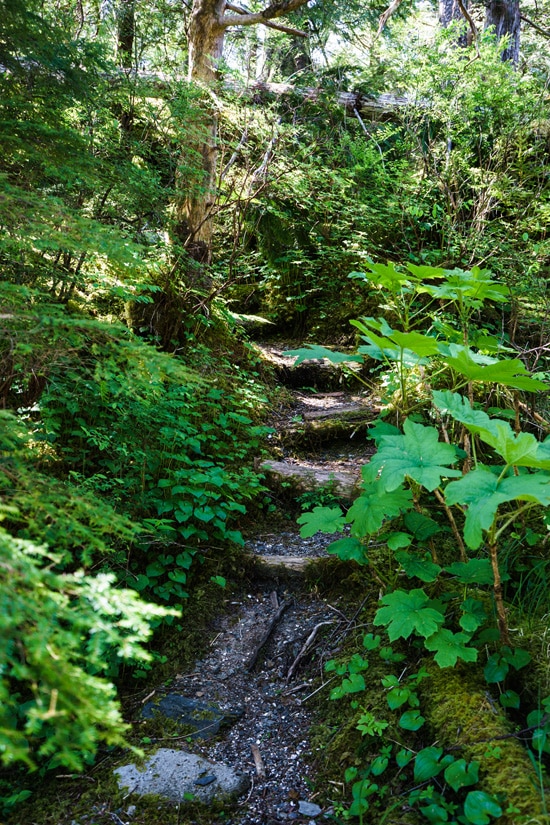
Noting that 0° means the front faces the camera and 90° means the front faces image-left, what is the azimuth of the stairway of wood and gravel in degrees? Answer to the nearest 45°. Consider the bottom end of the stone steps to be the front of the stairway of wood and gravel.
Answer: approximately 0°

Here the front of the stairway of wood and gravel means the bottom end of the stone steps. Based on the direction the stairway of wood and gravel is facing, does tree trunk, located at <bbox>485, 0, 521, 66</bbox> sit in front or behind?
behind

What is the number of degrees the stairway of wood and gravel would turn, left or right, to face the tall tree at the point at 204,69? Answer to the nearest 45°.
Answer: approximately 180°
